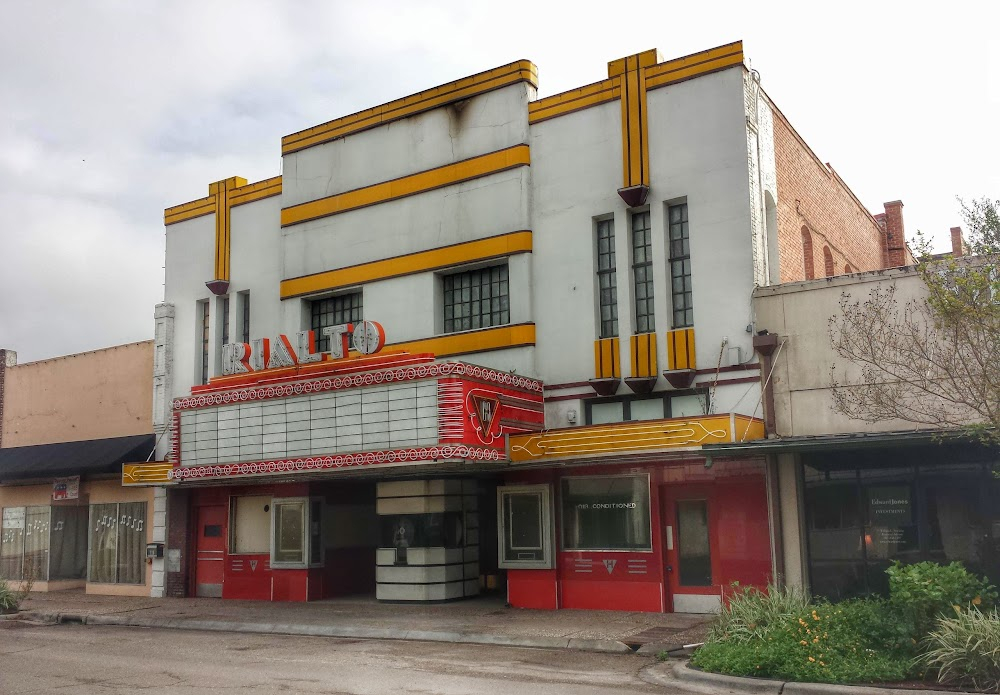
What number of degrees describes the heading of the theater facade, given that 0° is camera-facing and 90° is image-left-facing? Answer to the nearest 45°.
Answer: approximately 45°

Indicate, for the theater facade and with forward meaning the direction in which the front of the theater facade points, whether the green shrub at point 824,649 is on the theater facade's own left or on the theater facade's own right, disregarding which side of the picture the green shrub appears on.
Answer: on the theater facade's own left

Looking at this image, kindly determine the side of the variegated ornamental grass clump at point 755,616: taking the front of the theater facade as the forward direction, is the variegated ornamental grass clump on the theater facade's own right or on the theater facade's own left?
on the theater facade's own left

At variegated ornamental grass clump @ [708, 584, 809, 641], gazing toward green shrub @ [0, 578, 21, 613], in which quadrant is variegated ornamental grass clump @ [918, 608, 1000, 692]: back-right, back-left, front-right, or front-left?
back-left

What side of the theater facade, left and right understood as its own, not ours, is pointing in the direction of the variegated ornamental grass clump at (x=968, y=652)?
left
